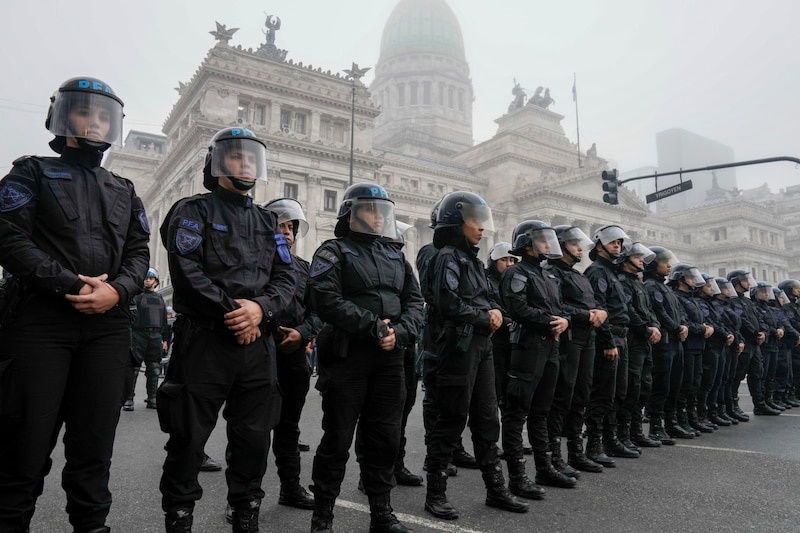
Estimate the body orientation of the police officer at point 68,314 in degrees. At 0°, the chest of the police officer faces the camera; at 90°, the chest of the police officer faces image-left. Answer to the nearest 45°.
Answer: approximately 315°

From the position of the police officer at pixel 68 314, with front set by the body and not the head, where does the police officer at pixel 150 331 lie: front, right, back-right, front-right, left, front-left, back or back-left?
back-left

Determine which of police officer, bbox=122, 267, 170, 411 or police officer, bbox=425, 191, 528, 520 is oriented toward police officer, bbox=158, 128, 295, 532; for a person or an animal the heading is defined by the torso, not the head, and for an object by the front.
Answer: police officer, bbox=122, 267, 170, 411

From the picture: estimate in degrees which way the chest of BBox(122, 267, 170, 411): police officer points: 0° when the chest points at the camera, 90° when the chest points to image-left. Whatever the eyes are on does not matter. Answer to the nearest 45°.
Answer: approximately 0°

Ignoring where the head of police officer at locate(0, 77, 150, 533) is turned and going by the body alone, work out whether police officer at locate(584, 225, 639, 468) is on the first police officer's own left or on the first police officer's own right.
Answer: on the first police officer's own left

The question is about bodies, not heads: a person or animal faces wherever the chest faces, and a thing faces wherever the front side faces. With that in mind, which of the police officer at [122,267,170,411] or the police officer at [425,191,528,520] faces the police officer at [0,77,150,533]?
the police officer at [122,267,170,411]
